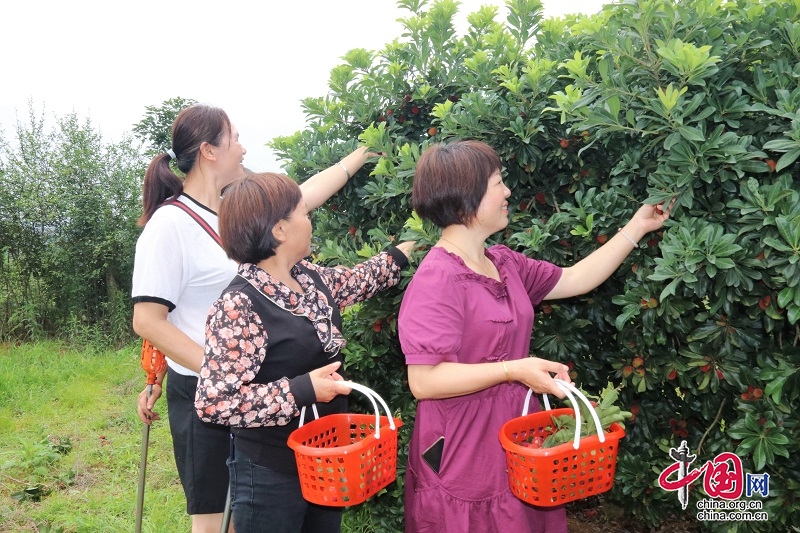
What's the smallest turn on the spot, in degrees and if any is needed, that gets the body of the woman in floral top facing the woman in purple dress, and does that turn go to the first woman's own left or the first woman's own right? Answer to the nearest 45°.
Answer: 0° — they already face them

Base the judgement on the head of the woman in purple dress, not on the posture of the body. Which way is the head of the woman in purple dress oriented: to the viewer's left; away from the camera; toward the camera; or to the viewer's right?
to the viewer's right

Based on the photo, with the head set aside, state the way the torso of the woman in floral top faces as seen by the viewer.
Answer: to the viewer's right
